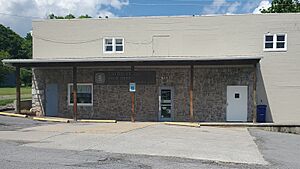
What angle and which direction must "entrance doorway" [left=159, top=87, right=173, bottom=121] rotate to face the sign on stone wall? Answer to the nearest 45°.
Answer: approximately 90° to its right

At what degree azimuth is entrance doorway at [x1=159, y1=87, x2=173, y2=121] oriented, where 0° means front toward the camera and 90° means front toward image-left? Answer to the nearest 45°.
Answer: approximately 0°

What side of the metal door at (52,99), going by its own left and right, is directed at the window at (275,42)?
left

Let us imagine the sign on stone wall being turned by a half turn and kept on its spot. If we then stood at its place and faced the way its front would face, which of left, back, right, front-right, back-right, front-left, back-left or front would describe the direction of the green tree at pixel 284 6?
front-right

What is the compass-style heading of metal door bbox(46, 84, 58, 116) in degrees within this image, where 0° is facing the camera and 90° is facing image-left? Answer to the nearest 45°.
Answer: approximately 0°

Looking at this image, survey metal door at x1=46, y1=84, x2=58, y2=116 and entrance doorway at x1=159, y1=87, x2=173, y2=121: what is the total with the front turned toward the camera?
2

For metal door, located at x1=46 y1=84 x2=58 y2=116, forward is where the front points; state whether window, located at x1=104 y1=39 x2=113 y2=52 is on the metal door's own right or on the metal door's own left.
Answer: on the metal door's own left

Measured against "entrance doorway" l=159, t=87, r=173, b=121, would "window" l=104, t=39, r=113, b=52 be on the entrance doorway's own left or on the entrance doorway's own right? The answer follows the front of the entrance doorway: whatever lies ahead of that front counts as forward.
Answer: on the entrance doorway's own right

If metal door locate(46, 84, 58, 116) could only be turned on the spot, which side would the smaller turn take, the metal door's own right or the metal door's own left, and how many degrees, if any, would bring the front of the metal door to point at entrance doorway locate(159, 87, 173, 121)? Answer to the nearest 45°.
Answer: approximately 45° to the metal door's own left

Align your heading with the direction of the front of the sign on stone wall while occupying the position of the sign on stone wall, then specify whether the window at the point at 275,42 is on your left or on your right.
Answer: on your left

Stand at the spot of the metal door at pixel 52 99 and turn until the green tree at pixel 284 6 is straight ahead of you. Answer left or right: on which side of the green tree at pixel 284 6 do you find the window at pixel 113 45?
right

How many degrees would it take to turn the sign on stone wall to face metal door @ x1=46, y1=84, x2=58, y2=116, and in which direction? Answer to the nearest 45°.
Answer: approximately 90° to its right
